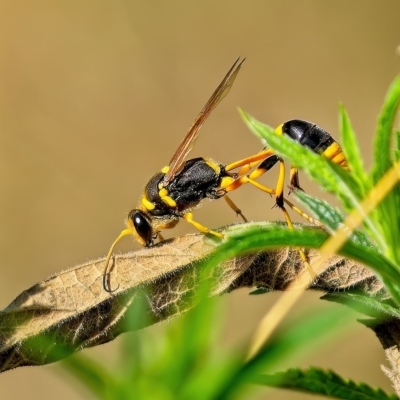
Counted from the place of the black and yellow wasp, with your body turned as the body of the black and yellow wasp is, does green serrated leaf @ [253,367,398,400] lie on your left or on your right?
on your left

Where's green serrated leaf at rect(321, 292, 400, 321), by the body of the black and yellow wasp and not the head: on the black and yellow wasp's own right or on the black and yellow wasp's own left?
on the black and yellow wasp's own left

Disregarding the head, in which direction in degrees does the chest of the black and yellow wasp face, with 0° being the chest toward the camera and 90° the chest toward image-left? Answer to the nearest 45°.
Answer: approximately 90°
